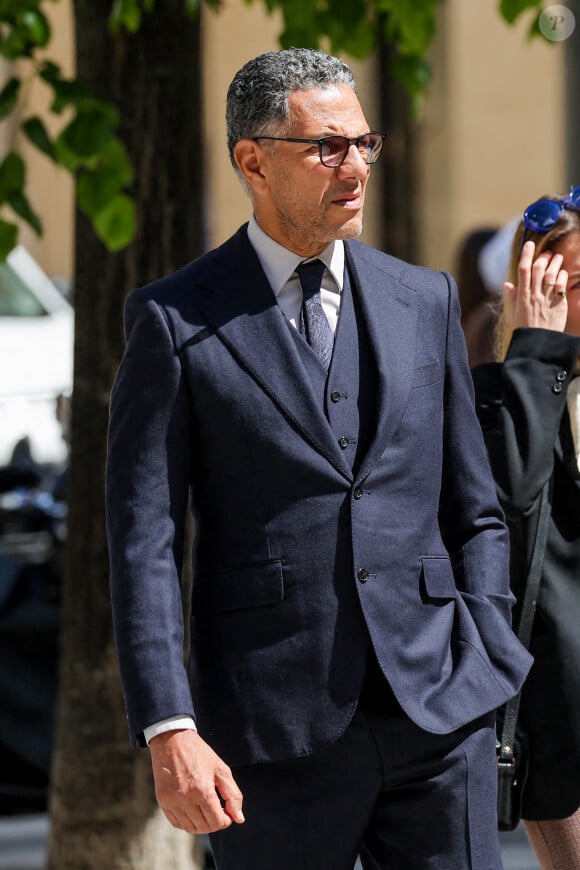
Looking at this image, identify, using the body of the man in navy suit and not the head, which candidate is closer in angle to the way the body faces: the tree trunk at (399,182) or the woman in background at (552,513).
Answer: the woman in background

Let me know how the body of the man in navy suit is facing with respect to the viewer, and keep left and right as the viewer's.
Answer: facing the viewer and to the right of the viewer

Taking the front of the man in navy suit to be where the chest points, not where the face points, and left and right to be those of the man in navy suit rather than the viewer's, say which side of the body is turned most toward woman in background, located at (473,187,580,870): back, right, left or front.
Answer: left

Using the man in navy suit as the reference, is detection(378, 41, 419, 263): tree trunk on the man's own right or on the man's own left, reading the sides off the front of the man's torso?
on the man's own left

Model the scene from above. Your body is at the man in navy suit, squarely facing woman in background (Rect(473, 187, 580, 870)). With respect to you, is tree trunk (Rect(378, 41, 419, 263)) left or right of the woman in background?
left

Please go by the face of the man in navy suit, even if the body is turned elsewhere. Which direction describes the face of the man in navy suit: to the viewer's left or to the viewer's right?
to the viewer's right

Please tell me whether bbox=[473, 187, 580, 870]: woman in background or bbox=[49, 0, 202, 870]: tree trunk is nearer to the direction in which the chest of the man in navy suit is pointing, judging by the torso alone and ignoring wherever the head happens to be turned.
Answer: the woman in background
